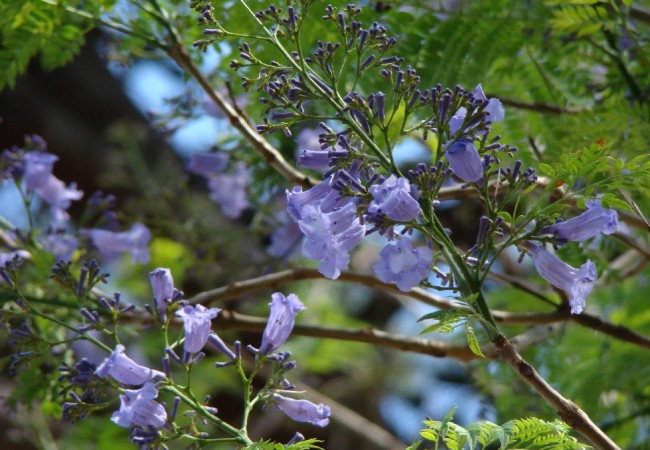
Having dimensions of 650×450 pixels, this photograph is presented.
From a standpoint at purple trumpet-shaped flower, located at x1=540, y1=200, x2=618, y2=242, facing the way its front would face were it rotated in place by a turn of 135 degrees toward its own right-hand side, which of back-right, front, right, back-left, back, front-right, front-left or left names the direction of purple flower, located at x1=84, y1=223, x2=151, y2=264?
right

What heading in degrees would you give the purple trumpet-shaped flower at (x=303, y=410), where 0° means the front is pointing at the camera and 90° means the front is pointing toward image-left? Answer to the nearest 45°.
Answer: approximately 270°

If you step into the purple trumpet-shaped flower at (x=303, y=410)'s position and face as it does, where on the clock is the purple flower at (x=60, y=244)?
The purple flower is roughly at 8 o'clock from the purple trumpet-shaped flower.

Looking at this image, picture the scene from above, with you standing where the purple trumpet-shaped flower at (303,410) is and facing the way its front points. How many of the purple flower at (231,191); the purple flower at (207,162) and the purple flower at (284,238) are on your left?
3

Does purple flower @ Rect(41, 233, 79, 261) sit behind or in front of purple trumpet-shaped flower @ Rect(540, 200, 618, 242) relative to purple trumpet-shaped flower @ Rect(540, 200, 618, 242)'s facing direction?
behind

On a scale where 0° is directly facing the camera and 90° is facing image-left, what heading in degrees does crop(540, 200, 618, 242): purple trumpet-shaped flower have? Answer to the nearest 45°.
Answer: approximately 270°
